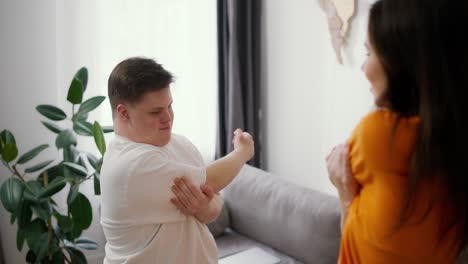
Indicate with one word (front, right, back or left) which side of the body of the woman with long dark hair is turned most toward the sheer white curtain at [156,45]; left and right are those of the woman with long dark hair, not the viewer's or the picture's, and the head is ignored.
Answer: front

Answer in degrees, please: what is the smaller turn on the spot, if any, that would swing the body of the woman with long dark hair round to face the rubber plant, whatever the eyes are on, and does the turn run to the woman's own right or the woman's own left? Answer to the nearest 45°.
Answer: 0° — they already face it

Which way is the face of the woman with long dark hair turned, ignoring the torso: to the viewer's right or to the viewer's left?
to the viewer's left

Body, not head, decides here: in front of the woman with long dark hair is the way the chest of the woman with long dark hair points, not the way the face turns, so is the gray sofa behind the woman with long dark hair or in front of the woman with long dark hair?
in front

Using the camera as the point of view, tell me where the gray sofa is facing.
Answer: facing the viewer and to the left of the viewer

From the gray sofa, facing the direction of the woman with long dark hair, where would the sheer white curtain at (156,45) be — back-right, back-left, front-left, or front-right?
back-right

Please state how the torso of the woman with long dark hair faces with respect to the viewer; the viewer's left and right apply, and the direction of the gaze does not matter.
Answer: facing away from the viewer and to the left of the viewer

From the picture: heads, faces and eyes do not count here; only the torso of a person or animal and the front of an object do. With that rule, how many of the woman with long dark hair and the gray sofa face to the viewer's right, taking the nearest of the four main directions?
0

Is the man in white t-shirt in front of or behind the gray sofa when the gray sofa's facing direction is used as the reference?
in front

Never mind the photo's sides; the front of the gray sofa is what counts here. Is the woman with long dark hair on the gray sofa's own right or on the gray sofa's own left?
on the gray sofa's own left

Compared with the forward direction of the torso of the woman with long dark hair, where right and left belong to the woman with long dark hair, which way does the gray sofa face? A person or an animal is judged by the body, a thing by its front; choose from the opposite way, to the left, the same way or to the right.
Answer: to the left
